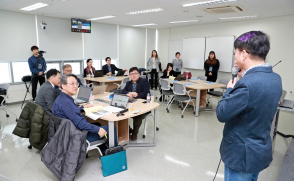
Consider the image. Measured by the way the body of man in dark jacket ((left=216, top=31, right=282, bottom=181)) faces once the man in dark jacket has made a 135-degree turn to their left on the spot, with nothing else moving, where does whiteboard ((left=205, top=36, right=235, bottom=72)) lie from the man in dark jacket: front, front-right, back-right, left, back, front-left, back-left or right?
back

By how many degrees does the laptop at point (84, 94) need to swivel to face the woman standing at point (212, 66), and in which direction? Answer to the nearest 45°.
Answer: approximately 180°

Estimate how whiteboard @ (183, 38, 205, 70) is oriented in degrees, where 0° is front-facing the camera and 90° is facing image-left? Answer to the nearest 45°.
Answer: approximately 0°

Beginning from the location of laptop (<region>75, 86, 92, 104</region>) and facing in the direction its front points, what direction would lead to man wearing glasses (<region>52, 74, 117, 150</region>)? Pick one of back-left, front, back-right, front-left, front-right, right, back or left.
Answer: front-left

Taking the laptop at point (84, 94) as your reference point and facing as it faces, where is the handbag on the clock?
The handbag is roughly at 10 o'clock from the laptop.

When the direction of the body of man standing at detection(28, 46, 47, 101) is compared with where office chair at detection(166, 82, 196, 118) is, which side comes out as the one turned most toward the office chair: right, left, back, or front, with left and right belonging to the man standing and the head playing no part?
front

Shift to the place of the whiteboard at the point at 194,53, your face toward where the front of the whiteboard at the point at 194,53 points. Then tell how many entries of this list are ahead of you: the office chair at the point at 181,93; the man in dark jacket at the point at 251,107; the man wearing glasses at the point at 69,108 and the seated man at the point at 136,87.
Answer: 4

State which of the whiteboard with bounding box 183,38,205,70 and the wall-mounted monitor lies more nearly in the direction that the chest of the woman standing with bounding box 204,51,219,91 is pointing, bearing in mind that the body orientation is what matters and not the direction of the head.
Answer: the wall-mounted monitor

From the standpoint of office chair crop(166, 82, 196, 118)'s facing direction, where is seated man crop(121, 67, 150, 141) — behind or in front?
behind

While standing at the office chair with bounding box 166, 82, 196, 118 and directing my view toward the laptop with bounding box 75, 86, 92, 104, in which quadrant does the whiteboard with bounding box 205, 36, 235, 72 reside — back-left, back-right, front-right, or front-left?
back-right

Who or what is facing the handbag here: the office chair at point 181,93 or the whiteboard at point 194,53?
the whiteboard

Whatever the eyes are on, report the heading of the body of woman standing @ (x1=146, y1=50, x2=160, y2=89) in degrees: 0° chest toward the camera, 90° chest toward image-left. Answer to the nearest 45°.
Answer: approximately 0°

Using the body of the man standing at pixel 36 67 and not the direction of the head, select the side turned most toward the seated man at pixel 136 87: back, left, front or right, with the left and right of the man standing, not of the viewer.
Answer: front

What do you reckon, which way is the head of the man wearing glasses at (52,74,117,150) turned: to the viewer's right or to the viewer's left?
to the viewer's right
